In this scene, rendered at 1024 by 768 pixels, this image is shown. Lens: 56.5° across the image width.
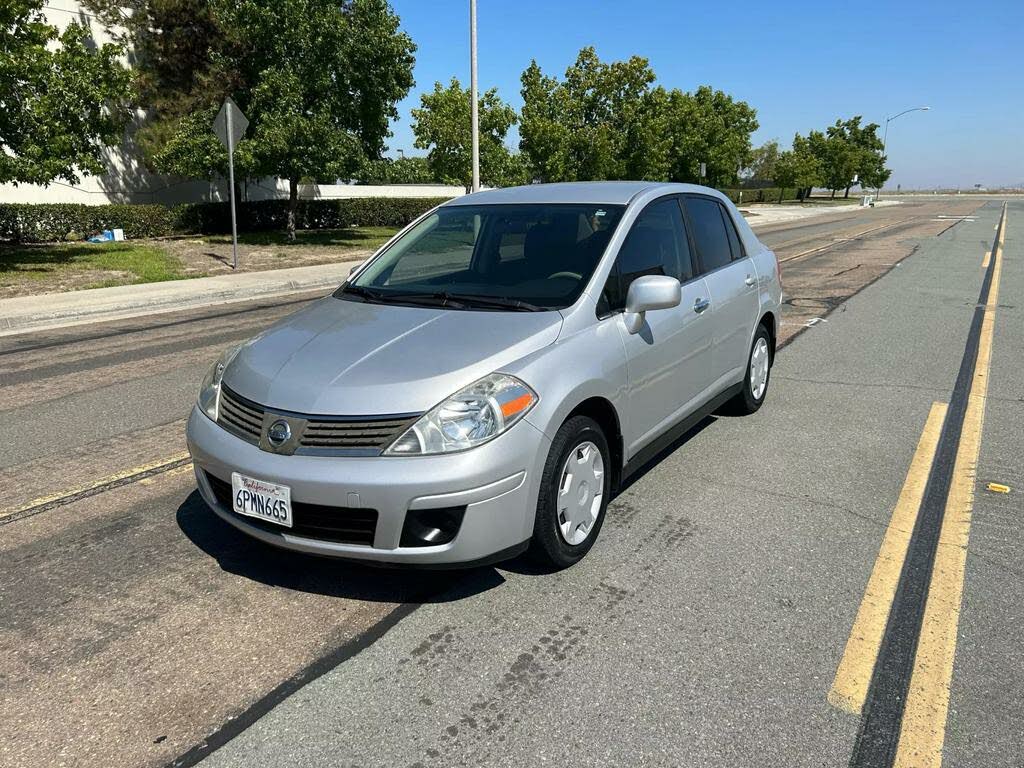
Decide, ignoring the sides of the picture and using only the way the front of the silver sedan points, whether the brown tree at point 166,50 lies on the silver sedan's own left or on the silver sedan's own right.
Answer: on the silver sedan's own right

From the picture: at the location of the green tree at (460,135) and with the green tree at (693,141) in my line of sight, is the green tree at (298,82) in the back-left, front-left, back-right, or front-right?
back-right

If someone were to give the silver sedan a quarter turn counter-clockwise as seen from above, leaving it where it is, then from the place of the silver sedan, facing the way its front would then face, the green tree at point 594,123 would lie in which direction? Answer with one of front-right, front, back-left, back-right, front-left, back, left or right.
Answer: back-left

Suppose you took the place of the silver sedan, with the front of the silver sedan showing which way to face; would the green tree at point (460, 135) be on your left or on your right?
on your right

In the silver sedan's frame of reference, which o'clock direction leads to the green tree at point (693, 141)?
The green tree is roughly at 5 o'clock from the silver sedan.

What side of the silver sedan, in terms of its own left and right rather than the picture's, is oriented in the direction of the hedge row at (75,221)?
right

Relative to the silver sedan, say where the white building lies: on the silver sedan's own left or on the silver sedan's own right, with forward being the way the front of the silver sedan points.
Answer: on the silver sedan's own right

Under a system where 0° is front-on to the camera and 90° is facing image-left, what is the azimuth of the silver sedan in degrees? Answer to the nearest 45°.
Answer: approximately 45°

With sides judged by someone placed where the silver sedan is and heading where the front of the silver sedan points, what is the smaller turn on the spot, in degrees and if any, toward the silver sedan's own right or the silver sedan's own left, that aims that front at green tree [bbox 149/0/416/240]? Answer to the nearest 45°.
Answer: approximately 135° to the silver sedan's own right
